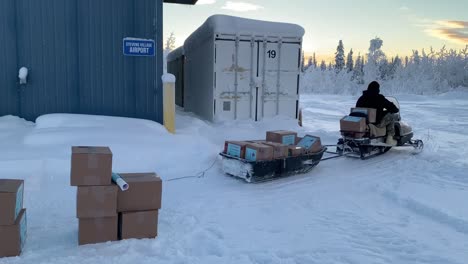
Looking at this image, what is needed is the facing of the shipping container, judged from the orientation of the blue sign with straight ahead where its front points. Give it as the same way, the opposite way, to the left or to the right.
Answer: the same way

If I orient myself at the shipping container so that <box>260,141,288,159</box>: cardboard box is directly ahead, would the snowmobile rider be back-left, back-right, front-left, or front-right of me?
front-left

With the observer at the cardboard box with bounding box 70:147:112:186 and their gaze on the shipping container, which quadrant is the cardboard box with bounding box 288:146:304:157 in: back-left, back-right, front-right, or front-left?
front-right

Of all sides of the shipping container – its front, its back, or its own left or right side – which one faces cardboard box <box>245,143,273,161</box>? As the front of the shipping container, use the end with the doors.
front

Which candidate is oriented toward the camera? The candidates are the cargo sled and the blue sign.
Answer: the blue sign

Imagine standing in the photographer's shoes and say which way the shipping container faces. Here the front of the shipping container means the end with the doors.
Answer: facing the viewer

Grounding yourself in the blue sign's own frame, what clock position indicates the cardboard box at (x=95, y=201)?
The cardboard box is roughly at 12 o'clock from the blue sign.

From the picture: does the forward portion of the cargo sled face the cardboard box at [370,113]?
yes

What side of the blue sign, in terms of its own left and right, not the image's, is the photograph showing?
front

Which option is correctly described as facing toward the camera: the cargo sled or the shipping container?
the shipping container

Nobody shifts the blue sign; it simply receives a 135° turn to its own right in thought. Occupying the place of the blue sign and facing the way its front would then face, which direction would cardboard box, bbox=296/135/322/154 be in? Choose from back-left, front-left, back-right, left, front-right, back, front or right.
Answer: back

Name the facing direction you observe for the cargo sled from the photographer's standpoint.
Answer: facing away from the viewer and to the right of the viewer

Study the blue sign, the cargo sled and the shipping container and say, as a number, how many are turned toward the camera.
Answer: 2

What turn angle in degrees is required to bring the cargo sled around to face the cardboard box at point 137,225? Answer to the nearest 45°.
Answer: approximately 180°

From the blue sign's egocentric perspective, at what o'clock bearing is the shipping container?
The shipping container is roughly at 8 o'clock from the blue sign.

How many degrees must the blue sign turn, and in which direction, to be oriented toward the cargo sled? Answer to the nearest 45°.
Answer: approximately 45° to its left

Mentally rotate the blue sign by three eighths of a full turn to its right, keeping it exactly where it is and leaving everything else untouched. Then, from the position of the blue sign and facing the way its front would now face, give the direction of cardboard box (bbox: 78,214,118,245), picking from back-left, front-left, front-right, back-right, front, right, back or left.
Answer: back-left

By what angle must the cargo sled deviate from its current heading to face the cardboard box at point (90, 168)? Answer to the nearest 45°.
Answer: approximately 180°

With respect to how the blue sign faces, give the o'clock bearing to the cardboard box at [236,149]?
The cardboard box is roughly at 11 o'clock from the blue sign.

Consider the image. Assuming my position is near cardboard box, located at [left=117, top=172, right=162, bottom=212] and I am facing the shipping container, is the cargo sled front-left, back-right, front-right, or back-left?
front-right
